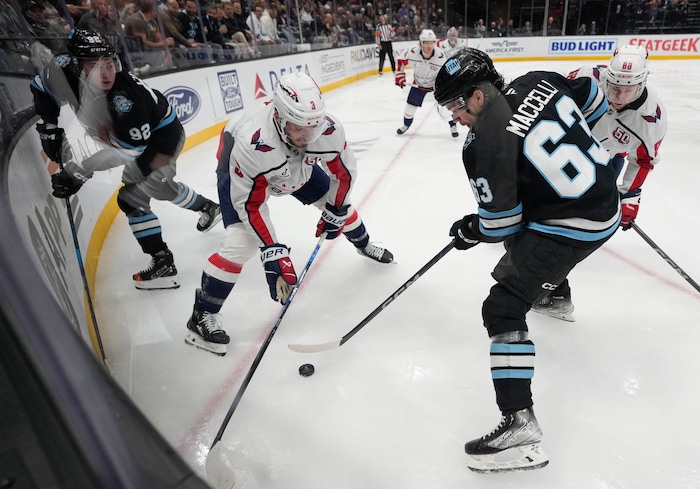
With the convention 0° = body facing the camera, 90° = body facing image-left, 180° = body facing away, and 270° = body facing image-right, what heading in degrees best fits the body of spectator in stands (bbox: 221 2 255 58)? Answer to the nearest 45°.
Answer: approximately 315°

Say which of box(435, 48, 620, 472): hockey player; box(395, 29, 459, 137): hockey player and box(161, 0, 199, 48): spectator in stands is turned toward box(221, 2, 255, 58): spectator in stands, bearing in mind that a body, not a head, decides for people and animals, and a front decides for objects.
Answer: box(435, 48, 620, 472): hockey player

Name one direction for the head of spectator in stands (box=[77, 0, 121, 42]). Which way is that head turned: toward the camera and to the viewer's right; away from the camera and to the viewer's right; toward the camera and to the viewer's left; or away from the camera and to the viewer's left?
toward the camera and to the viewer's right

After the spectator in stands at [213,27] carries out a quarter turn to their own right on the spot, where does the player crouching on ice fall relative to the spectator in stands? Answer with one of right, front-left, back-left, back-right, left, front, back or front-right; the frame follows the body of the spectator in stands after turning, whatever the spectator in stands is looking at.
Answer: front-left

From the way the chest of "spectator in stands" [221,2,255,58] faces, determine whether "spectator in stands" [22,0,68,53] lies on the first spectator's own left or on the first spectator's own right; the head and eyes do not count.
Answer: on the first spectator's own right

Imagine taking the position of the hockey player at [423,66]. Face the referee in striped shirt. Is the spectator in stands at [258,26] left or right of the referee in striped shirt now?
left

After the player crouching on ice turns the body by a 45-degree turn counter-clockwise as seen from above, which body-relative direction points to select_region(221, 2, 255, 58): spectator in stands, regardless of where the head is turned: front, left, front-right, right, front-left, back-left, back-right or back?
left

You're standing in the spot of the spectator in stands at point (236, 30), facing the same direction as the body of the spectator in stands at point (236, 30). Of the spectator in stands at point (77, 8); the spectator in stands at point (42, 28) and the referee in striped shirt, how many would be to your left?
1

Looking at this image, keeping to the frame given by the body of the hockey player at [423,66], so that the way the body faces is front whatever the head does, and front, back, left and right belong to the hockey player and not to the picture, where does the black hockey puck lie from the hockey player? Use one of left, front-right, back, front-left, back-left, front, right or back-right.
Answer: front

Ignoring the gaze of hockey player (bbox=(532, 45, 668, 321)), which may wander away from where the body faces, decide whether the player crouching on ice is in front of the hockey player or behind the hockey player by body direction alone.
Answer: in front

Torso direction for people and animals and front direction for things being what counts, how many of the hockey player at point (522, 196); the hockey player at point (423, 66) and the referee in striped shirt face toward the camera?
2

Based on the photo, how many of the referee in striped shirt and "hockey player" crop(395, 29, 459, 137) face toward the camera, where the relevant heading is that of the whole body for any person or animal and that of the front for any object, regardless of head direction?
2

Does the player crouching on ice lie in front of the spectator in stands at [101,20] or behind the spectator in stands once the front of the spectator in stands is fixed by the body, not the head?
in front
